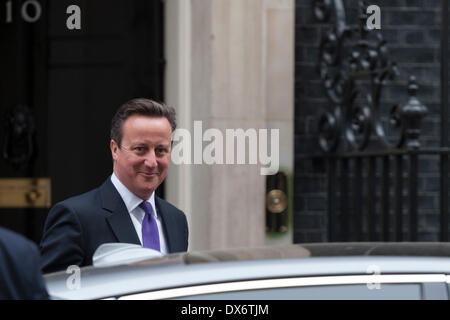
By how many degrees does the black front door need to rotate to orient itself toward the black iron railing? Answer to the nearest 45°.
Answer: approximately 45° to its left

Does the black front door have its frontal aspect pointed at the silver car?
yes

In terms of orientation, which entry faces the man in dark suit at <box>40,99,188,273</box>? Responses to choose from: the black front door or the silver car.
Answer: the black front door

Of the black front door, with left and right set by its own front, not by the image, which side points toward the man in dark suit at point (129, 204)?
front

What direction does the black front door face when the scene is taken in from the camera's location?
facing the viewer

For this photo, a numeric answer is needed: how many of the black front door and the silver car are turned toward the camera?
1

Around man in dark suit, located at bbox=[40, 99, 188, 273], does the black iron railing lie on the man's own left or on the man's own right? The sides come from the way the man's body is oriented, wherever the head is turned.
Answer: on the man's own left

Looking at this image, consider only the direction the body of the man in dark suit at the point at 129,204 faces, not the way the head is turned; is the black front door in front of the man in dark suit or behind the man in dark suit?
behind
